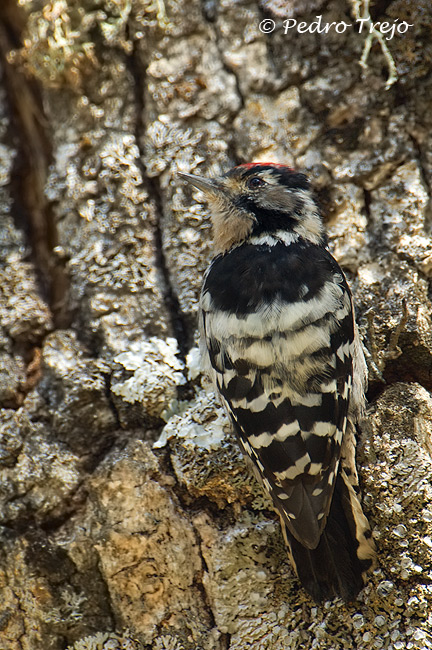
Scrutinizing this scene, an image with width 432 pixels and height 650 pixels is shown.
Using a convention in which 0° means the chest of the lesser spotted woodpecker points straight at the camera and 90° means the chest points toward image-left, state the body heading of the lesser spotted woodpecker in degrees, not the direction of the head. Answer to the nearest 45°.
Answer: approximately 180°
